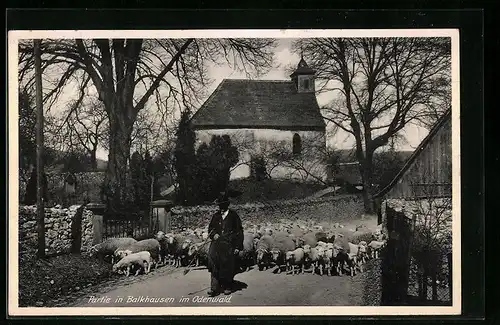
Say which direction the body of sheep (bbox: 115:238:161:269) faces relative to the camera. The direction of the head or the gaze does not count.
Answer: to the viewer's left

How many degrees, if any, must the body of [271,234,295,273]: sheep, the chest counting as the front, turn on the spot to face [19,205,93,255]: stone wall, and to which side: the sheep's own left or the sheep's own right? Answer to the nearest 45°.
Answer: approximately 45° to the sheep's own right

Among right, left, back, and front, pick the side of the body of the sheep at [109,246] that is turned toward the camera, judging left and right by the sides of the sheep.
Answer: left

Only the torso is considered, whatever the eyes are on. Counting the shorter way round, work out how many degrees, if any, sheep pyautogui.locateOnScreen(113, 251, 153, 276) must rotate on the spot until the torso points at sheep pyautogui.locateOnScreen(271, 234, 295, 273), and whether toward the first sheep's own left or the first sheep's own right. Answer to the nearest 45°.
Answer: approximately 180°

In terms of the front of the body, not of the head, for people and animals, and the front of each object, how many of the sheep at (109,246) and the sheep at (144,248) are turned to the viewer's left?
2

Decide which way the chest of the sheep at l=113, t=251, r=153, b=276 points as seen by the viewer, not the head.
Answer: to the viewer's left

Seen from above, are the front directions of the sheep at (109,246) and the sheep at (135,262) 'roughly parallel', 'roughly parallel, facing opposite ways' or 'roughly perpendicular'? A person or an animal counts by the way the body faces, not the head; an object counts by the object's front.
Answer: roughly parallel

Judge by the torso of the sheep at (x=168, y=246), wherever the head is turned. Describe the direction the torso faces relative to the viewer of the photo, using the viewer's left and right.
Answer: facing the viewer

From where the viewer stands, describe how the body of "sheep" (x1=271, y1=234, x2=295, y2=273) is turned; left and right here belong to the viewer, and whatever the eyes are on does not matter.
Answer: facing the viewer and to the left of the viewer
